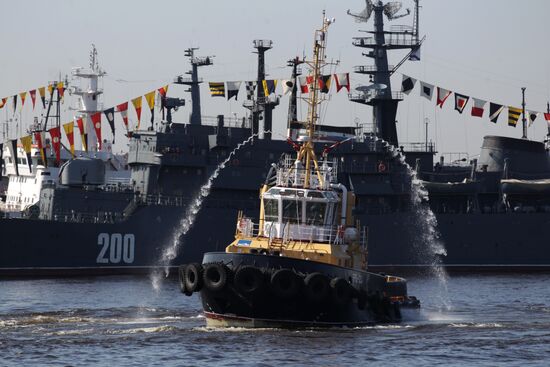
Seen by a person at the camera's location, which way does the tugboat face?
facing the viewer and to the left of the viewer
